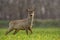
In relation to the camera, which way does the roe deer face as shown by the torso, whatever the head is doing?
to the viewer's right
